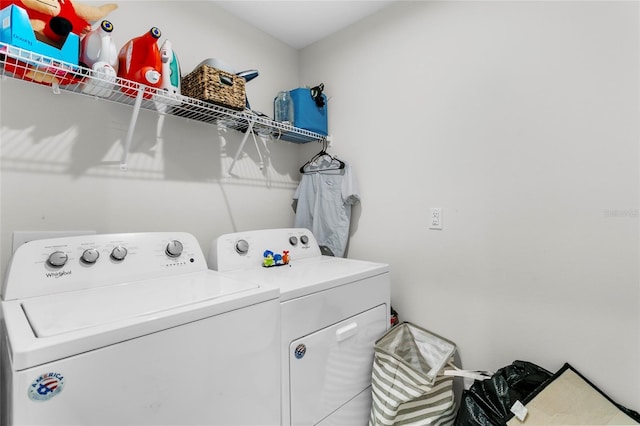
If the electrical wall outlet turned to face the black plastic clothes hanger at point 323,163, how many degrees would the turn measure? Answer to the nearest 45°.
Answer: approximately 90° to its right

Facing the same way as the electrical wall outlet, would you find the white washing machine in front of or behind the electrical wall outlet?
in front

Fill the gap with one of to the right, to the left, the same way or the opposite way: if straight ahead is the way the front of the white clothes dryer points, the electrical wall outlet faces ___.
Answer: to the right

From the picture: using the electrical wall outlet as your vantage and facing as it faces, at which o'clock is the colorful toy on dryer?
The colorful toy on dryer is roughly at 2 o'clock from the electrical wall outlet.

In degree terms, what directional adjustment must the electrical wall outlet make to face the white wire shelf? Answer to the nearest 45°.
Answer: approximately 45° to its right

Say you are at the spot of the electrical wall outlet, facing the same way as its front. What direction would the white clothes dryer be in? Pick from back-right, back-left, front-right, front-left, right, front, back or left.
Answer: front-right

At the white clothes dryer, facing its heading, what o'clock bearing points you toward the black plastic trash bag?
The black plastic trash bag is roughly at 11 o'clock from the white clothes dryer.

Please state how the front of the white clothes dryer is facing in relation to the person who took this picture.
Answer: facing the viewer and to the right of the viewer

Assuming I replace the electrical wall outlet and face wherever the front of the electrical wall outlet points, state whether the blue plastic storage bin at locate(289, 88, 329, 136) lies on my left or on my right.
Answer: on my right

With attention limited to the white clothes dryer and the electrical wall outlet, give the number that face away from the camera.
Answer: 0
